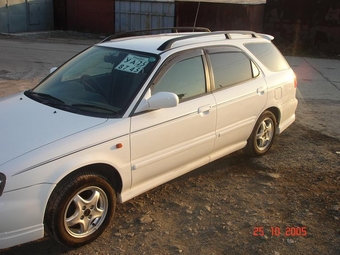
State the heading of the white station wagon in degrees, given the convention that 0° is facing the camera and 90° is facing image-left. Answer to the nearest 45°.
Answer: approximately 45°

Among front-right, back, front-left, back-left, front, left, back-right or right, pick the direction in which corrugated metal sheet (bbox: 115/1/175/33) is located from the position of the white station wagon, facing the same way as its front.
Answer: back-right

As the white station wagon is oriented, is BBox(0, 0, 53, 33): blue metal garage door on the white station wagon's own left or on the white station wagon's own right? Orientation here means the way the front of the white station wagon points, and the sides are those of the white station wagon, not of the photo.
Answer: on the white station wagon's own right

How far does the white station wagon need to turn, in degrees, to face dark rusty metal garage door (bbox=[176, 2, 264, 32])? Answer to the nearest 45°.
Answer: approximately 135° to its right

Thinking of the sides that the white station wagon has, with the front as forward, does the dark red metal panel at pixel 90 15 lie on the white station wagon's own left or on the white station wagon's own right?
on the white station wagon's own right

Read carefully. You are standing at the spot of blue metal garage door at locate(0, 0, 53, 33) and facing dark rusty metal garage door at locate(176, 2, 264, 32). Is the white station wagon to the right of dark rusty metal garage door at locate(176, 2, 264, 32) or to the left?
right
